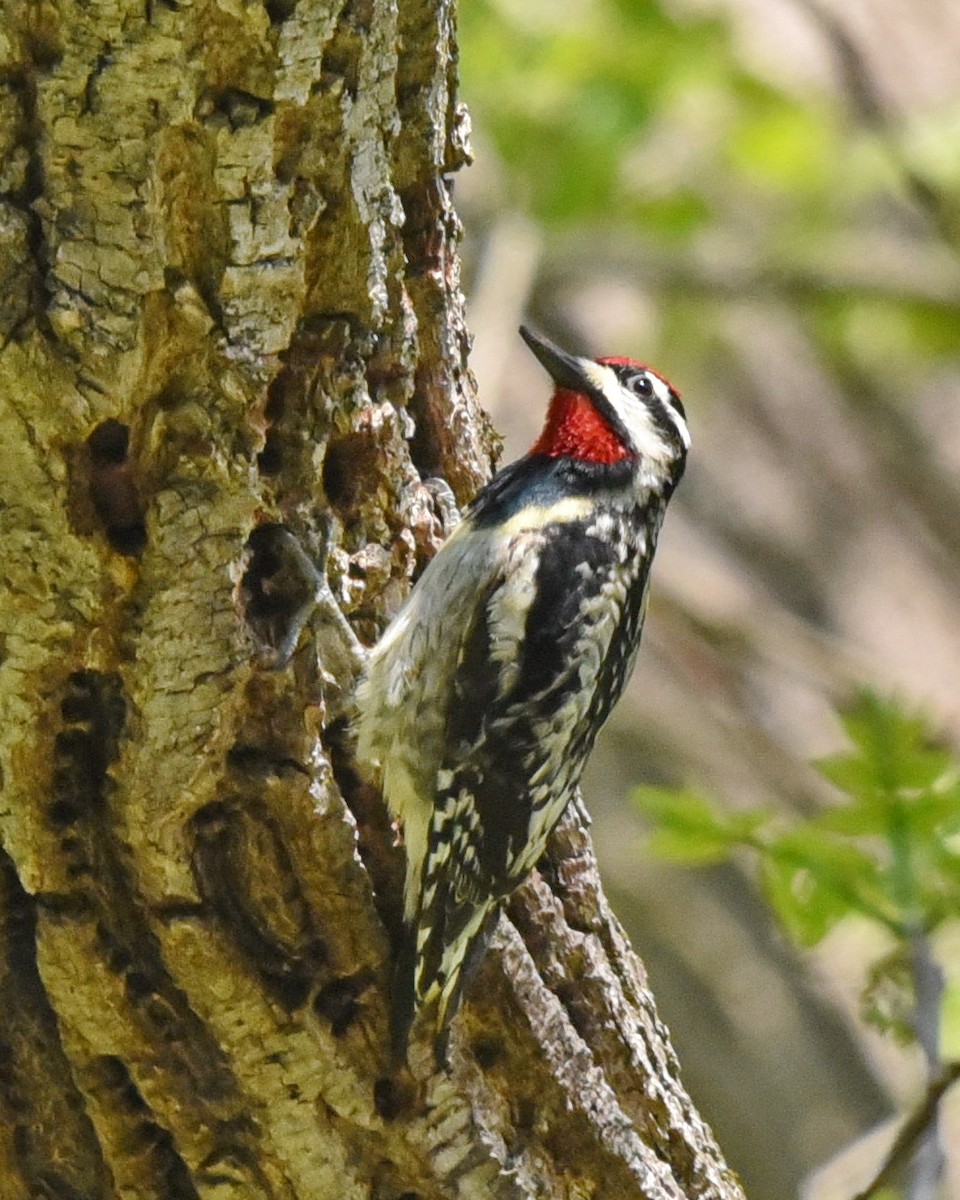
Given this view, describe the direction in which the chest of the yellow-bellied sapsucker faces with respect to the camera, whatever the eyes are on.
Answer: to the viewer's left
